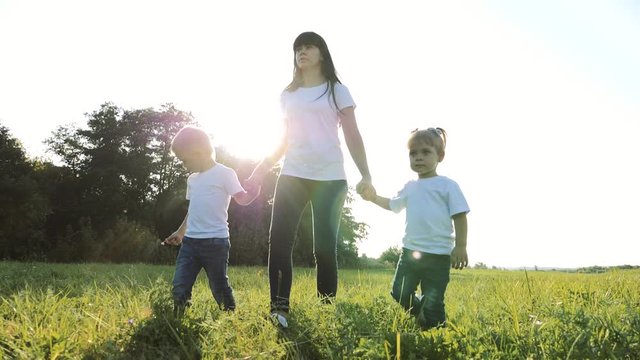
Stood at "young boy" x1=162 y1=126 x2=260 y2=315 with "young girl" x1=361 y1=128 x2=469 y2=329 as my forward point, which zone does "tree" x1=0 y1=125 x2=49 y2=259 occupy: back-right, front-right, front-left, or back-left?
back-left

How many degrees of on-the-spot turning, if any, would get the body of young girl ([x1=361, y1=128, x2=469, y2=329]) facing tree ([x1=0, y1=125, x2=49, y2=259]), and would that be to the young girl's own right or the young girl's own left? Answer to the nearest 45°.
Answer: approximately 90° to the young girl's own right

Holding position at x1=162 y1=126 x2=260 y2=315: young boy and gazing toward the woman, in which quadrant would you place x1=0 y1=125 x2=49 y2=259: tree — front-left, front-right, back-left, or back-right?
back-left

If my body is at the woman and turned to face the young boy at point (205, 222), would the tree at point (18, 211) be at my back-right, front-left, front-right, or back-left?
front-right

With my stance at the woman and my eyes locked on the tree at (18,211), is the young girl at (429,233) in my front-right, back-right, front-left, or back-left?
back-right

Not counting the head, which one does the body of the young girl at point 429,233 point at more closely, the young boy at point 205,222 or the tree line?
the young boy

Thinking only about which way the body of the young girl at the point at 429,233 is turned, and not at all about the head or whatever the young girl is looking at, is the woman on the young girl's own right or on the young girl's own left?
on the young girl's own right

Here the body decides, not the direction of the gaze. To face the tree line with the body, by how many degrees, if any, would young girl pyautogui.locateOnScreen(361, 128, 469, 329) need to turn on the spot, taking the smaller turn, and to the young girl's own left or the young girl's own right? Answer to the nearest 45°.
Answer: approximately 90° to the young girl's own right

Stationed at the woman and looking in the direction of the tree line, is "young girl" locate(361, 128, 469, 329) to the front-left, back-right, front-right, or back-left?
back-right

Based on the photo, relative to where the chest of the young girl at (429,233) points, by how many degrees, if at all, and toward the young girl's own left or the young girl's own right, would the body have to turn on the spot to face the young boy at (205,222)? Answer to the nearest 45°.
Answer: approximately 45° to the young girl's own right

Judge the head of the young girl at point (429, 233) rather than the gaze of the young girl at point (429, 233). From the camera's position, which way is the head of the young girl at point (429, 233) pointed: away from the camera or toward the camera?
toward the camera
